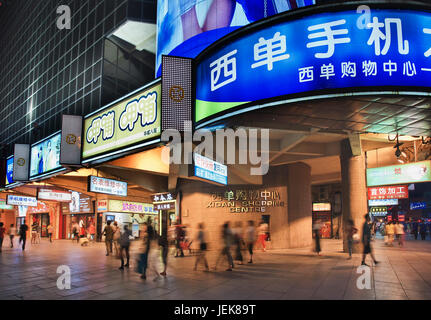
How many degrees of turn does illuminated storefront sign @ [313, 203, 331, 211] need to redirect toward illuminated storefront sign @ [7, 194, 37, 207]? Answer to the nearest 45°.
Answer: approximately 45° to its right

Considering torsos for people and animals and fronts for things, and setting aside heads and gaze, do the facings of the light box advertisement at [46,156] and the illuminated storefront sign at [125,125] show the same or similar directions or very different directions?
same or similar directions

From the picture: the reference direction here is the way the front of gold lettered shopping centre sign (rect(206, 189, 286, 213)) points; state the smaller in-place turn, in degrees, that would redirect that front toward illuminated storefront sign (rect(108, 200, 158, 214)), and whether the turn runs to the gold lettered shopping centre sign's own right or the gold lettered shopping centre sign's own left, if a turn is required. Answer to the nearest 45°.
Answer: approximately 135° to the gold lettered shopping centre sign's own right

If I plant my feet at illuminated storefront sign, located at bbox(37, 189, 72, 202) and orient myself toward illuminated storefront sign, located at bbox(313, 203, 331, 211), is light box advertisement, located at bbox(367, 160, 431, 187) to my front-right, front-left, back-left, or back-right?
front-right

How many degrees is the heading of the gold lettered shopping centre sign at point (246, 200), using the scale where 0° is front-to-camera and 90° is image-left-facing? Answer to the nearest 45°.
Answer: approximately 0°

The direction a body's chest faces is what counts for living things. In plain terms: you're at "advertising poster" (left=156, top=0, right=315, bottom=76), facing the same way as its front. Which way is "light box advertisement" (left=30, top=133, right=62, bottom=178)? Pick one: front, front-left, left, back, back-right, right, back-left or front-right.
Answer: right

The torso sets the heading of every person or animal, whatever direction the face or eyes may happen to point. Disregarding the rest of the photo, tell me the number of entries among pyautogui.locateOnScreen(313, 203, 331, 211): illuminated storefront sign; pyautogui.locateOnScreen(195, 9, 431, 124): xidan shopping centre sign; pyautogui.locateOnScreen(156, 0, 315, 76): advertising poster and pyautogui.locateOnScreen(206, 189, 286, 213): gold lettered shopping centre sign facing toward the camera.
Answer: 4

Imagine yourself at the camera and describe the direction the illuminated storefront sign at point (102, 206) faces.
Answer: facing the viewer

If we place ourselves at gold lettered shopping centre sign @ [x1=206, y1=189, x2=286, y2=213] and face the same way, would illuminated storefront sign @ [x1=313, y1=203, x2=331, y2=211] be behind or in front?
behind
